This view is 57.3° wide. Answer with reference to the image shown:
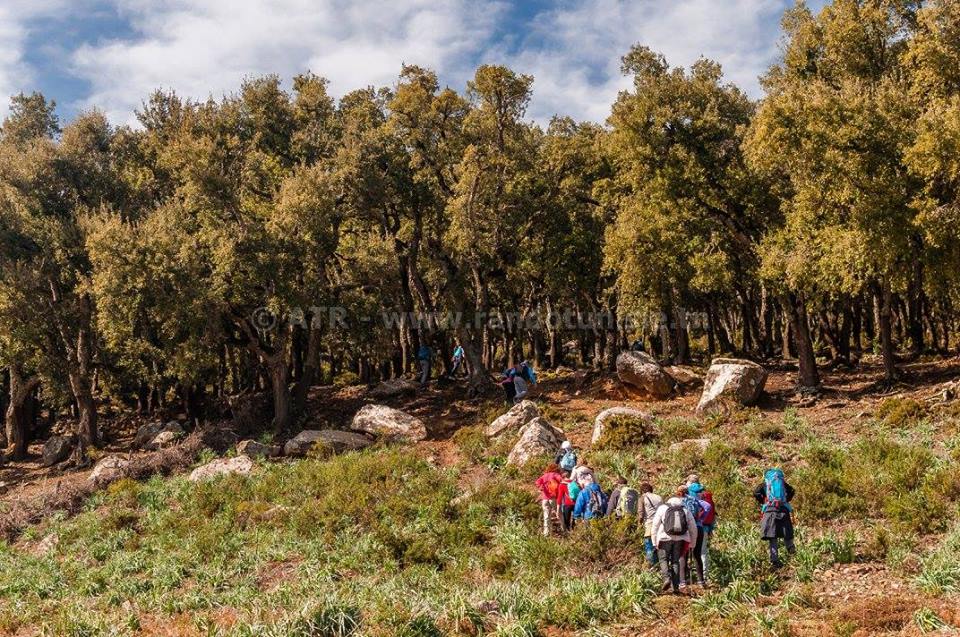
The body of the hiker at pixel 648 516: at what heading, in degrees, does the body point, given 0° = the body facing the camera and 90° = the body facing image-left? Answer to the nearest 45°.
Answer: approximately 135°

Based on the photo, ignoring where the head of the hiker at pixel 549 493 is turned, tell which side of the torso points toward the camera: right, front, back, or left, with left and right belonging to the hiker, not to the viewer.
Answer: back

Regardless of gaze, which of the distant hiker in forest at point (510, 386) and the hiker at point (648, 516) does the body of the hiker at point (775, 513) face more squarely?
the distant hiker in forest

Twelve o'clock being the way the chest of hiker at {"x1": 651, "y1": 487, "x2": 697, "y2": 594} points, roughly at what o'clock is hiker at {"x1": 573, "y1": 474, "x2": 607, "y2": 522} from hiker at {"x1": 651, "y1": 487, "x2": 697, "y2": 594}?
hiker at {"x1": 573, "y1": 474, "x2": 607, "y2": 522} is roughly at 11 o'clock from hiker at {"x1": 651, "y1": 487, "x2": 697, "y2": 594}.

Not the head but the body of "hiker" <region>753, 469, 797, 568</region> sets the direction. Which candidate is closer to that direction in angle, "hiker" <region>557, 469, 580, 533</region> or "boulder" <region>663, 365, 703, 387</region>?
the boulder

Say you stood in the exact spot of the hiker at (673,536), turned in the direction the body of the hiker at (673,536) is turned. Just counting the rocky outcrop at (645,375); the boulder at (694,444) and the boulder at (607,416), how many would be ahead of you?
3

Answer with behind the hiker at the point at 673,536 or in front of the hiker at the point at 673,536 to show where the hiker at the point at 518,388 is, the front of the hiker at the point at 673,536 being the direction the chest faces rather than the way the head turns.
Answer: in front

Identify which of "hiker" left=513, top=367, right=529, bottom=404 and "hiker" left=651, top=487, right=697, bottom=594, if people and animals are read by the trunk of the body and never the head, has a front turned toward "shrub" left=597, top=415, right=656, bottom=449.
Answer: "hiker" left=651, top=487, right=697, bottom=594

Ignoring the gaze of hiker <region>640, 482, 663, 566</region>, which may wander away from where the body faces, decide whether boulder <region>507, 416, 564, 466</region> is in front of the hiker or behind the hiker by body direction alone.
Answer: in front

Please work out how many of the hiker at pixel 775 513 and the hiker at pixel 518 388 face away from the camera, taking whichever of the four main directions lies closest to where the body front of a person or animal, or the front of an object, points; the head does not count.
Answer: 2

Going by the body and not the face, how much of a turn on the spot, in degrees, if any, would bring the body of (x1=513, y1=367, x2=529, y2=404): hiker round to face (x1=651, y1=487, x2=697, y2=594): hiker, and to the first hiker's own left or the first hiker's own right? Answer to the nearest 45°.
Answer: approximately 180°

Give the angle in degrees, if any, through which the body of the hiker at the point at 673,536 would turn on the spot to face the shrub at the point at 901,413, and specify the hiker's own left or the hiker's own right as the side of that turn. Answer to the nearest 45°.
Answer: approximately 45° to the hiker's own right

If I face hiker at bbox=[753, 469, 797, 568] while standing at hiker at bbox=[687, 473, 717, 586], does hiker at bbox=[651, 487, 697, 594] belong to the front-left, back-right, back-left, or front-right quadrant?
back-right
